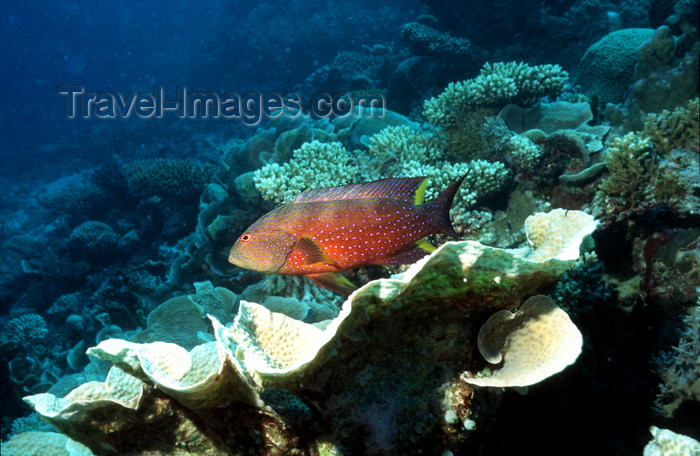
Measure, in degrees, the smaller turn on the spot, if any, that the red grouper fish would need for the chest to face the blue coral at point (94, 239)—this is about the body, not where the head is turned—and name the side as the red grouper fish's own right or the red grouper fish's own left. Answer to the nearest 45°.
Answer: approximately 45° to the red grouper fish's own right

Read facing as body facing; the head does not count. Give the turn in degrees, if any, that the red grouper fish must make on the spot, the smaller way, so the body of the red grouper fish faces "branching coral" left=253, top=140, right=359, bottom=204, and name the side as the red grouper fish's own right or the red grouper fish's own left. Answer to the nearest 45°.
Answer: approximately 90° to the red grouper fish's own right

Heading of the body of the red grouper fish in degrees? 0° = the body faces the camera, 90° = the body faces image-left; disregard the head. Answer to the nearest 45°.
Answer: approximately 90°

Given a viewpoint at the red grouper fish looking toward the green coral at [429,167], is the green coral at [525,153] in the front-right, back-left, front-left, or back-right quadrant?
front-right

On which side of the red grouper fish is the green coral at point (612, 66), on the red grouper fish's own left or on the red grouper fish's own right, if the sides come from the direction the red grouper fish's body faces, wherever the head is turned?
on the red grouper fish's own right

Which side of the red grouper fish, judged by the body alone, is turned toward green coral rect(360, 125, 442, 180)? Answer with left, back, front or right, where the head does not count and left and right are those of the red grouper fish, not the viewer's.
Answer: right

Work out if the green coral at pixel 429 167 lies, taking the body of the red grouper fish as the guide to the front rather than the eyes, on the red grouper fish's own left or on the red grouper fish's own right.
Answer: on the red grouper fish's own right
